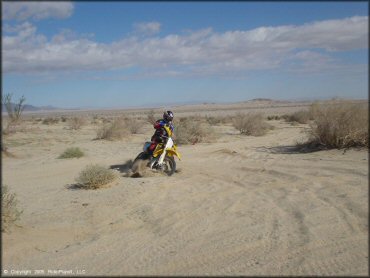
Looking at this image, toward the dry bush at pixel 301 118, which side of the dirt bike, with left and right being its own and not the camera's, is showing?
left

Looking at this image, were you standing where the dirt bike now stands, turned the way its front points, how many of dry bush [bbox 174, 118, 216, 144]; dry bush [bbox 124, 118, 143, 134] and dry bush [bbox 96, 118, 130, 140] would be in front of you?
0

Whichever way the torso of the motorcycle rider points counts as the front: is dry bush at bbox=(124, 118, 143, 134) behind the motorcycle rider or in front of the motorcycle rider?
behind

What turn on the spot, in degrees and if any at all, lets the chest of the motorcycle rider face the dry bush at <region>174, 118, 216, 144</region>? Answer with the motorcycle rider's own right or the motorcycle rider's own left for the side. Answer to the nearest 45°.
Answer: approximately 135° to the motorcycle rider's own left

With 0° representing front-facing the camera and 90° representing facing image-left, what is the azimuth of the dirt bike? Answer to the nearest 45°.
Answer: approximately 315°

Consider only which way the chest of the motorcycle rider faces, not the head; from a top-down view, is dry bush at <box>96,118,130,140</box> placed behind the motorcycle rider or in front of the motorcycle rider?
behind

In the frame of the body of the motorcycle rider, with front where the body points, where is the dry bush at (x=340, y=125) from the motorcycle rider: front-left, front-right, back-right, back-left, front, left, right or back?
front-left

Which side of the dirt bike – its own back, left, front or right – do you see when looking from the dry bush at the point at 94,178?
right

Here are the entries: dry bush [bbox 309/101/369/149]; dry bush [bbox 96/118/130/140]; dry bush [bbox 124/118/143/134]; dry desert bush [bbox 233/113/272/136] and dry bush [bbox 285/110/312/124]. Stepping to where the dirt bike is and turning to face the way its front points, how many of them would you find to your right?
0

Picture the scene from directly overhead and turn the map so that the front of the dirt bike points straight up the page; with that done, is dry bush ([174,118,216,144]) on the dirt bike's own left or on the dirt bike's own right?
on the dirt bike's own left

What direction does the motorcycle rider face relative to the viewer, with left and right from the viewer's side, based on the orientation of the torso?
facing the viewer and to the right of the viewer

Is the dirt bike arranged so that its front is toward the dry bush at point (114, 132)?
no

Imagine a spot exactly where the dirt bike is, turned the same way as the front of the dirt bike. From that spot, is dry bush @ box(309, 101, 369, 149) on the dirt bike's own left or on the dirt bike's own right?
on the dirt bike's own left

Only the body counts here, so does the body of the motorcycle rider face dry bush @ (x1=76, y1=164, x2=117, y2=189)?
no

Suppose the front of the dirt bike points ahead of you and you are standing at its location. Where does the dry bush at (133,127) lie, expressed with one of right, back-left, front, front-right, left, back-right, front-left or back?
back-left

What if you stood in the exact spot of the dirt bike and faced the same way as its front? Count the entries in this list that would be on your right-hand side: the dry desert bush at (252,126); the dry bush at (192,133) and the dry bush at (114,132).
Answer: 0
